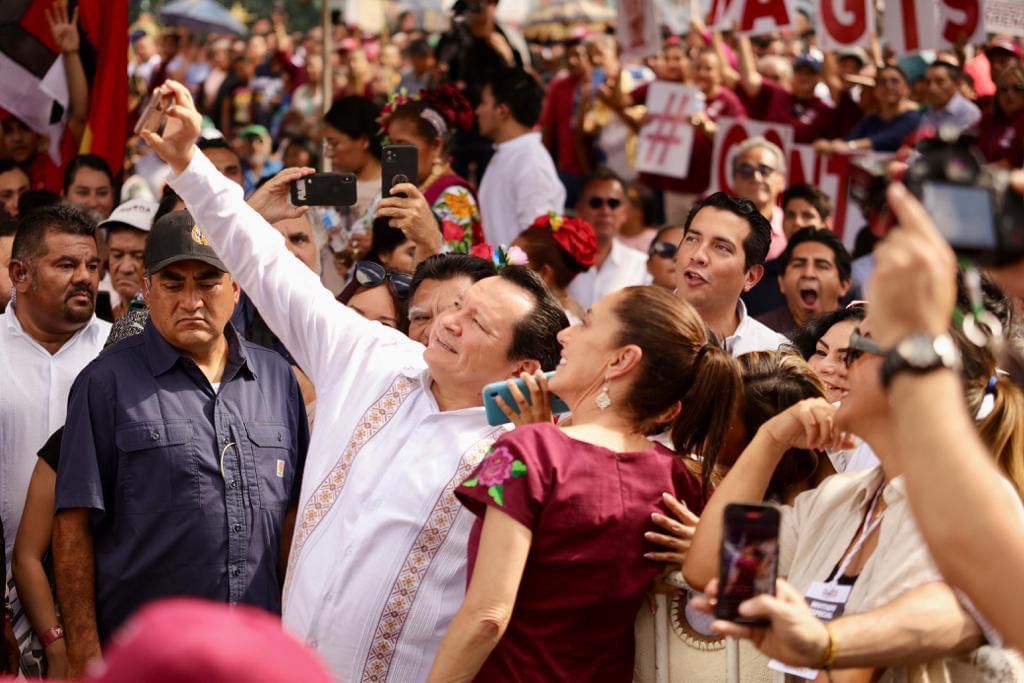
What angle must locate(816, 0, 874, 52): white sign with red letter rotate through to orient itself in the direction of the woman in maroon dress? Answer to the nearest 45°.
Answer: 0° — it already faces them

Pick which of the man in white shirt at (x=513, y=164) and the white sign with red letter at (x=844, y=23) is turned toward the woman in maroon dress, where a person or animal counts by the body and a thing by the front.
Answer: the white sign with red letter

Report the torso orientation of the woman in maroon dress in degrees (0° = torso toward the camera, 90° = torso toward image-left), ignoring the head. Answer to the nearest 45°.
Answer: approximately 135°

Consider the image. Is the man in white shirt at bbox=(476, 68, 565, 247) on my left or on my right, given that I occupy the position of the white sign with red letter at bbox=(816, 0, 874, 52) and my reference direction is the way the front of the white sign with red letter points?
on my right

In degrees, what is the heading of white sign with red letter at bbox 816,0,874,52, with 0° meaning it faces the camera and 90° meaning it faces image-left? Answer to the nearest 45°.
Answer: approximately 0°

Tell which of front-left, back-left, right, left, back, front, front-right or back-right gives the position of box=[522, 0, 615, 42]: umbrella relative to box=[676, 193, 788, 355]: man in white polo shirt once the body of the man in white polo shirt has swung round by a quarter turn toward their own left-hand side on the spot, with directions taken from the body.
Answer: back-left

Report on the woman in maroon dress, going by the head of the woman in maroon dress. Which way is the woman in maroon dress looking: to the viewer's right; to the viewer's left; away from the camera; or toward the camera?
to the viewer's left
